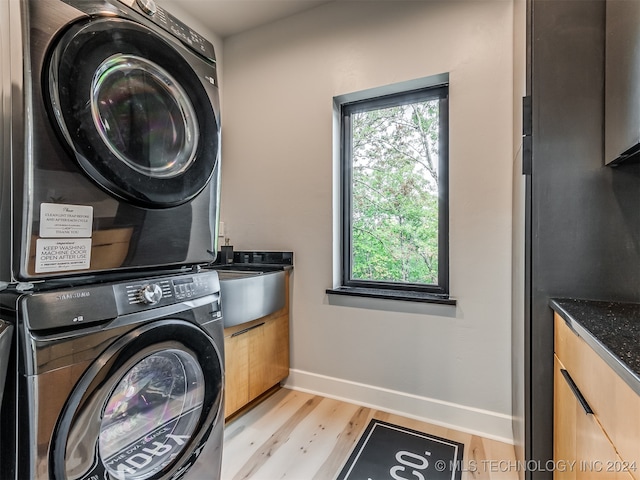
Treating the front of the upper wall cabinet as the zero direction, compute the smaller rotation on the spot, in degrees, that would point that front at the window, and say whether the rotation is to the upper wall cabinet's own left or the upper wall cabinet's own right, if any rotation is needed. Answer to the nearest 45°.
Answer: approximately 45° to the upper wall cabinet's own right

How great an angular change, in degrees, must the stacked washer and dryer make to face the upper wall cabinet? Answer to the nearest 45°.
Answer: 0° — it already faces it

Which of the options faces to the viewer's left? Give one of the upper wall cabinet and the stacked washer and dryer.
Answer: the upper wall cabinet

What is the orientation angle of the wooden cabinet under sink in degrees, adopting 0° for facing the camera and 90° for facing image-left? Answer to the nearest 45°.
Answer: approximately 315°

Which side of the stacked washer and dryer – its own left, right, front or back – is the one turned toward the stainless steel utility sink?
left

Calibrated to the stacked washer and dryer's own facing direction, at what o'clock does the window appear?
The window is roughly at 10 o'clock from the stacked washer and dryer.

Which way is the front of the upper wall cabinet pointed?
to the viewer's left

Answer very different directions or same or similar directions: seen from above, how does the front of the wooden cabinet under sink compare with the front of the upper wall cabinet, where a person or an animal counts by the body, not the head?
very different directions

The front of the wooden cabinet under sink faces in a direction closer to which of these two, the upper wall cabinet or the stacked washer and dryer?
the upper wall cabinet

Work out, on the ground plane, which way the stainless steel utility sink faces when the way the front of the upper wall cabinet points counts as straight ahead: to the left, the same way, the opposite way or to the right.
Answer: the opposite way

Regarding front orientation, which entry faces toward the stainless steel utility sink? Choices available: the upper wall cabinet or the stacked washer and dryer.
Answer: the upper wall cabinet

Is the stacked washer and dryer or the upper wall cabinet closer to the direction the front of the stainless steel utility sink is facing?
the upper wall cabinet

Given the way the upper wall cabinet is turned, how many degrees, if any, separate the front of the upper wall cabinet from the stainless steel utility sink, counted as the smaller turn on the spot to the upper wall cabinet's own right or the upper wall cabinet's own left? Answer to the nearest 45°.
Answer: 0° — it already faces it
